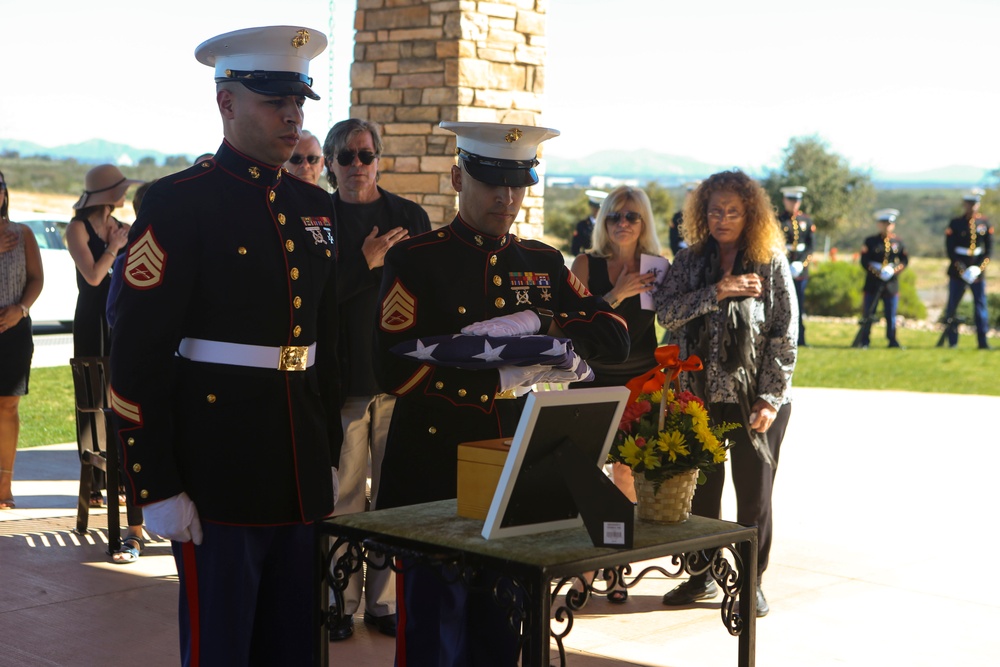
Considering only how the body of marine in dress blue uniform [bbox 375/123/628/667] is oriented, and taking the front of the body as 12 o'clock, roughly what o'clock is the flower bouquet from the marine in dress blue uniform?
The flower bouquet is roughly at 10 o'clock from the marine in dress blue uniform.

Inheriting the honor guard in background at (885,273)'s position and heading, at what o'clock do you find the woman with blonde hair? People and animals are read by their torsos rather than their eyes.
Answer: The woman with blonde hair is roughly at 12 o'clock from the honor guard in background.

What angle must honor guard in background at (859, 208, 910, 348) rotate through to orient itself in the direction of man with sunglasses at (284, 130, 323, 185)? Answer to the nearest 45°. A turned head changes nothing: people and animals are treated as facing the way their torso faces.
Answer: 0° — it already faces them

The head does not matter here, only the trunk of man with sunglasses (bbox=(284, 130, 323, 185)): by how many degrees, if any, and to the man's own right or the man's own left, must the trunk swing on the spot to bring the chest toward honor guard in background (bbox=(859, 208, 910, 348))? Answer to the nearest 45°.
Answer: approximately 135° to the man's own left

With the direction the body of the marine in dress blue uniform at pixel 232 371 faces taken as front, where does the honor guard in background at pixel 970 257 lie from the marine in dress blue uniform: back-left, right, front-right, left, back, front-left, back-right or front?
left

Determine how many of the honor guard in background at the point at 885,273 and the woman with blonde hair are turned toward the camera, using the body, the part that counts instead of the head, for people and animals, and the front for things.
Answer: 2

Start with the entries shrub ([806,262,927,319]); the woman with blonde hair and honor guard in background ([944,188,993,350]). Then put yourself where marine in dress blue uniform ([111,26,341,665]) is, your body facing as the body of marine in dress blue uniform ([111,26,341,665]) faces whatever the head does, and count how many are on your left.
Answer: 3

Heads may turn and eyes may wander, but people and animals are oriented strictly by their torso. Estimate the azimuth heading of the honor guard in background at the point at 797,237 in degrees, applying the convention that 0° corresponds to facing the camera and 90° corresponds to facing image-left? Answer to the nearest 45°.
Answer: approximately 0°

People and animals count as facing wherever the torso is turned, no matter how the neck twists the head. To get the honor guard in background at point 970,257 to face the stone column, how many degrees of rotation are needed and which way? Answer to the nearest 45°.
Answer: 0° — it already faces it
